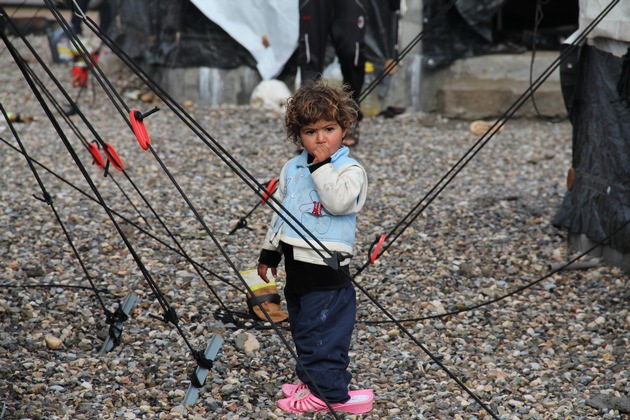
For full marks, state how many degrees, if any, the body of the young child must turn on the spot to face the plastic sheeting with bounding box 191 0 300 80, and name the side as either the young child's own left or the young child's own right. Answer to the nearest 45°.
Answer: approximately 135° to the young child's own right

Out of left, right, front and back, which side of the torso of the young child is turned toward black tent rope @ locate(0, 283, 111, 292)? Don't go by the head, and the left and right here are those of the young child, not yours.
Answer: right

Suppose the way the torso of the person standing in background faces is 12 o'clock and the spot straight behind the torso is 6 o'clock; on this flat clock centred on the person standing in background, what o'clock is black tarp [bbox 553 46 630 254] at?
The black tarp is roughly at 11 o'clock from the person standing in background.

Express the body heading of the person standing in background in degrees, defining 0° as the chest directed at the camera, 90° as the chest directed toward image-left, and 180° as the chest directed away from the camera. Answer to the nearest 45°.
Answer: approximately 0°

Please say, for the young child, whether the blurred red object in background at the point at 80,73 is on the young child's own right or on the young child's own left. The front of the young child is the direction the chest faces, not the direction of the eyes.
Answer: on the young child's own right

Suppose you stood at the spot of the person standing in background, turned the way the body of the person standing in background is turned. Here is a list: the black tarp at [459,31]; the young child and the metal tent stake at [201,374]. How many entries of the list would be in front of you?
2

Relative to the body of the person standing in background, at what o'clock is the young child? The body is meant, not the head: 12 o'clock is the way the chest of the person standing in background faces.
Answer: The young child is roughly at 12 o'clock from the person standing in background.

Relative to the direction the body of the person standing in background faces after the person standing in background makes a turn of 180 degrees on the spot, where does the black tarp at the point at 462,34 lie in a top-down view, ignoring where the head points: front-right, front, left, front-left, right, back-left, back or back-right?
front-right

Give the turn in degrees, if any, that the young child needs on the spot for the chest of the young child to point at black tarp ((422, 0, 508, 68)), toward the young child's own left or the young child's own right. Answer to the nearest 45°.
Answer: approximately 135° to the young child's own right

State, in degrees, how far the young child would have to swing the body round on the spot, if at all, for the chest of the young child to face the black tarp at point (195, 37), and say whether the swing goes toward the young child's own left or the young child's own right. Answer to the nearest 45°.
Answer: approximately 135° to the young child's own right

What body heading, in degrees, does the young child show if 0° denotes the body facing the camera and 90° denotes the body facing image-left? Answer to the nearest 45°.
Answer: approximately 45°

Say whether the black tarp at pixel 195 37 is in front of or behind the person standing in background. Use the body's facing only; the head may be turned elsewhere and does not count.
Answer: behind
